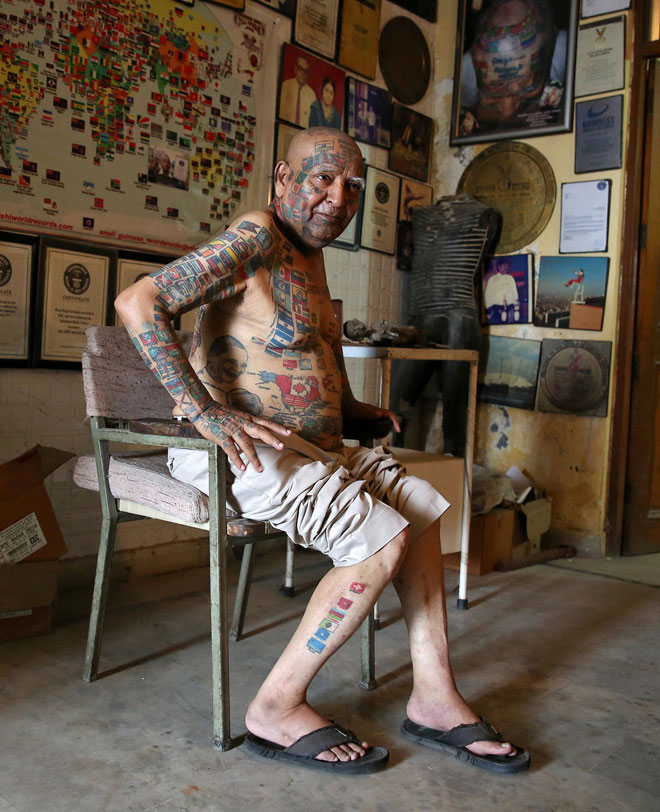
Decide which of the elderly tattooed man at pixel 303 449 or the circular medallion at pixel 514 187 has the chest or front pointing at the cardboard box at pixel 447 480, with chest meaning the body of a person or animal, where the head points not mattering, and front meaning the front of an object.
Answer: the circular medallion

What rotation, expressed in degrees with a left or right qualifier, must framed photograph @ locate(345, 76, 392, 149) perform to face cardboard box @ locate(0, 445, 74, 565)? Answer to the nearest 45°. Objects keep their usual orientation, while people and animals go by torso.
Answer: approximately 90° to its right

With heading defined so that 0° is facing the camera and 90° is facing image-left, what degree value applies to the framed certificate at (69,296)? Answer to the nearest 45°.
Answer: approximately 315°

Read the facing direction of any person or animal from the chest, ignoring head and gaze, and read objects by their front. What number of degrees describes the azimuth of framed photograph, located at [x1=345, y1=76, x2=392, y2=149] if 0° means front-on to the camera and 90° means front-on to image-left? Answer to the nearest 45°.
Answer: approximately 315°

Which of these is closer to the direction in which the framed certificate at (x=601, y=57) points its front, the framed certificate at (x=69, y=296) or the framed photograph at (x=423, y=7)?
the framed certificate

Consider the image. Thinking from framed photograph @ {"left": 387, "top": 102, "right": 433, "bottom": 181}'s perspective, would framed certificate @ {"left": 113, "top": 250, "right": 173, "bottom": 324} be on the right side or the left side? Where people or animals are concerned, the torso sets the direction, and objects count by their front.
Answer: on its right
